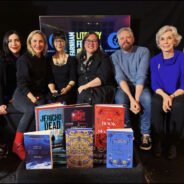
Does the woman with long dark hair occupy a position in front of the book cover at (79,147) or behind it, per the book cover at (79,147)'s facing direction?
behind

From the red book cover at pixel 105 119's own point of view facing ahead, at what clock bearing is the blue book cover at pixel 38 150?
The blue book cover is roughly at 2 o'clock from the red book cover.

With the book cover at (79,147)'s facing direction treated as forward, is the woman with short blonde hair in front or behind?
behind

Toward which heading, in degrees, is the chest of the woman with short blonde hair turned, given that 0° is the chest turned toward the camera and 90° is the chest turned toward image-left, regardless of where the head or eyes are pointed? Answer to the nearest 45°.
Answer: approximately 315°
